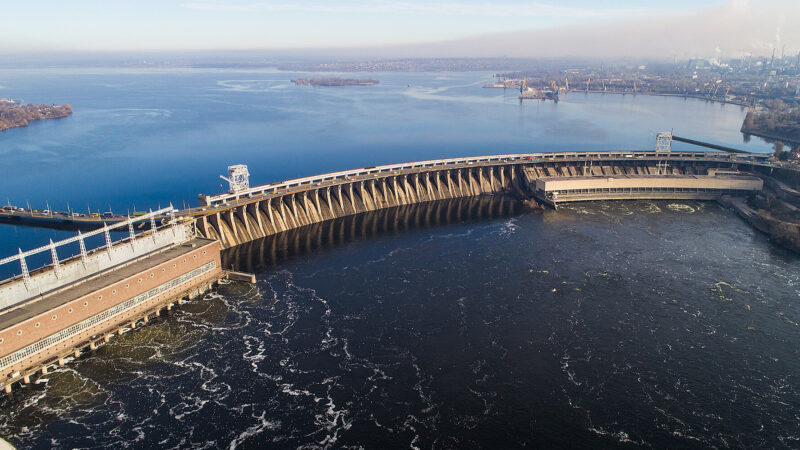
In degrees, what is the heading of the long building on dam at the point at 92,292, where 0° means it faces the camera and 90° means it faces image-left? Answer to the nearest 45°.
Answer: approximately 315°
